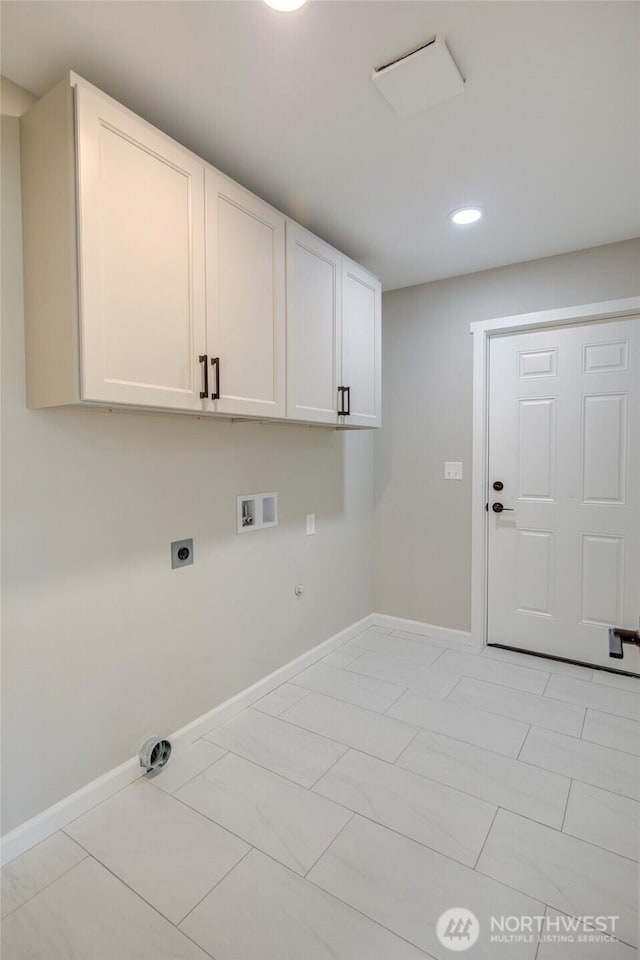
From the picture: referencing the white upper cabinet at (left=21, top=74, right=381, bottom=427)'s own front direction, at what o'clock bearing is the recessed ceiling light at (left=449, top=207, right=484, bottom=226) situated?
The recessed ceiling light is roughly at 10 o'clock from the white upper cabinet.

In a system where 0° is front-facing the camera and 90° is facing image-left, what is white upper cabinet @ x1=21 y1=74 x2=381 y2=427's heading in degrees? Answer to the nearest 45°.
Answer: approximately 315°

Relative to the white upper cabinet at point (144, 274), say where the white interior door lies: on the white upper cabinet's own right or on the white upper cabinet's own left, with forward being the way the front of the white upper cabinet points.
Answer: on the white upper cabinet's own left
